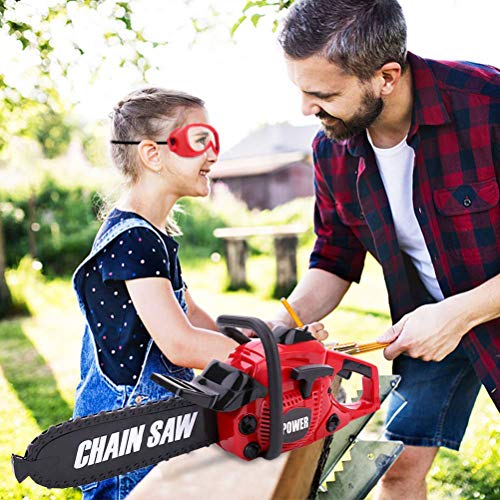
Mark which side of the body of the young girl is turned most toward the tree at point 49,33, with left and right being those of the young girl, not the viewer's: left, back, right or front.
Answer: left

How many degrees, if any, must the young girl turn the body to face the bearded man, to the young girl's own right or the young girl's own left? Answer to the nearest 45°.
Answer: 0° — they already face them

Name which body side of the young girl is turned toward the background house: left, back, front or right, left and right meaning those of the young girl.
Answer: left

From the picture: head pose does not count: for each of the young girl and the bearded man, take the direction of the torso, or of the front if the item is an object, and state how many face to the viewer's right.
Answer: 1

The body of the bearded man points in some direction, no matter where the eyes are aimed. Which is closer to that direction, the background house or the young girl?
the young girl

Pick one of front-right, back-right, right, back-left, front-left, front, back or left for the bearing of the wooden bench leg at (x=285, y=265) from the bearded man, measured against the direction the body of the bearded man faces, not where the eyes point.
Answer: back-right

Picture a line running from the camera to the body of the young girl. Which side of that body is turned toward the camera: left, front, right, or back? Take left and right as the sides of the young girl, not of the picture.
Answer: right

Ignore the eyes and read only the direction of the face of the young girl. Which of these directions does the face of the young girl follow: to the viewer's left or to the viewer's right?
to the viewer's right
